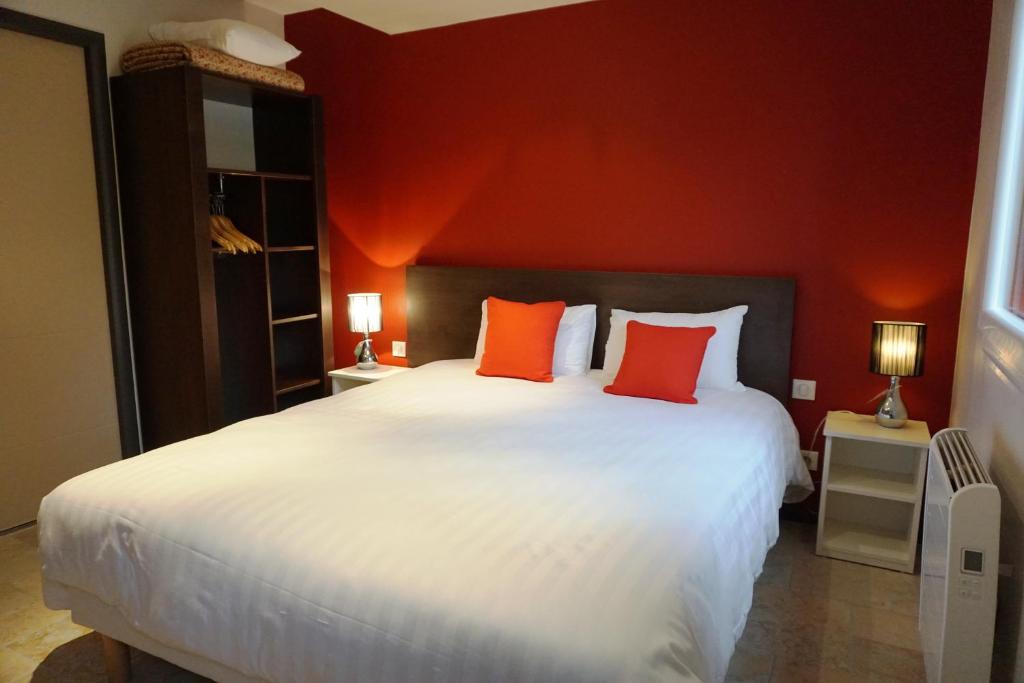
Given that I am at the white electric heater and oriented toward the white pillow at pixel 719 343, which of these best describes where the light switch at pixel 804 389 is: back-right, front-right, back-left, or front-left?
front-right

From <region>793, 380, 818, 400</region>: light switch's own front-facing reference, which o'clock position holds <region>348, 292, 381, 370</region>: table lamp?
The table lamp is roughly at 3 o'clock from the light switch.

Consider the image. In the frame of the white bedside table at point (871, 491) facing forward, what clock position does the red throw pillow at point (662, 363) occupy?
The red throw pillow is roughly at 2 o'clock from the white bedside table.

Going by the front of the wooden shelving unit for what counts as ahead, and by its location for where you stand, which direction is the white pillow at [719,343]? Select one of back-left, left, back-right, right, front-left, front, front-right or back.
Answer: front

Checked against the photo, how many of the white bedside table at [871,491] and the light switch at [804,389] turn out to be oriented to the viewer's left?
0

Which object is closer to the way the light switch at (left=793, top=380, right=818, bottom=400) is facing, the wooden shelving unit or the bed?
the bed

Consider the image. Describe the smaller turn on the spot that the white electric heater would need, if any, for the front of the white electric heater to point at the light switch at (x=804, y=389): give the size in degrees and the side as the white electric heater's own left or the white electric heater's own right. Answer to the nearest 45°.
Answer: approximately 45° to the white electric heater's own right

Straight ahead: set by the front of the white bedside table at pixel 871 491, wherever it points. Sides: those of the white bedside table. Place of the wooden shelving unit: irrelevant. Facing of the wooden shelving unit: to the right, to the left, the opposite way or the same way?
to the left

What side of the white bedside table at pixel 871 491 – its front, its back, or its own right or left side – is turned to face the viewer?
front

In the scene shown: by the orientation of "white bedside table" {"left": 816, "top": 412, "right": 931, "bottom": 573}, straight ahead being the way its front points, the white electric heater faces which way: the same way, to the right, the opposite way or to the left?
to the right

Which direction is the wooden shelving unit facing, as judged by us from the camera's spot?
facing the viewer and to the right of the viewer

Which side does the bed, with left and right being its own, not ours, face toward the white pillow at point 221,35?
right

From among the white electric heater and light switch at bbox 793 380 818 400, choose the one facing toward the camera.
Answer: the light switch

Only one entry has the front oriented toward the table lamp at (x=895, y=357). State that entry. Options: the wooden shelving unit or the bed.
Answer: the wooden shelving unit

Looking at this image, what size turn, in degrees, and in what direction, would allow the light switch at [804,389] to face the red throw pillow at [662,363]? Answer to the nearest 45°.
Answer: approximately 45° to its right
